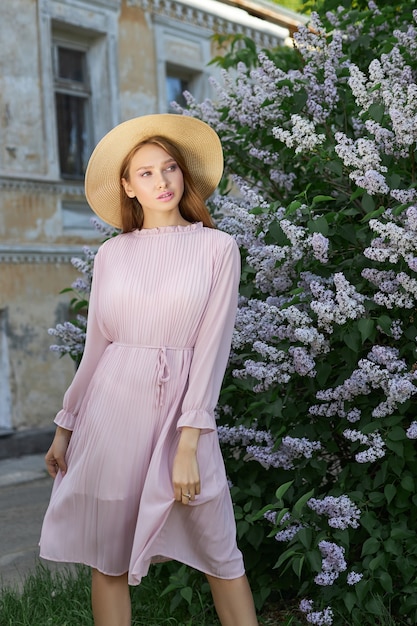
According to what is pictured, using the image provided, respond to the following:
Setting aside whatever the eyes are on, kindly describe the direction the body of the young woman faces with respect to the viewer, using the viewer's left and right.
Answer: facing the viewer

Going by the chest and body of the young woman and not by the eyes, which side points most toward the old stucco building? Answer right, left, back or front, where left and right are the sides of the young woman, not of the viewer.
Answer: back

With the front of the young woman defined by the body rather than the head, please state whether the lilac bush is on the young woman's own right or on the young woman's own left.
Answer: on the young woman's own left

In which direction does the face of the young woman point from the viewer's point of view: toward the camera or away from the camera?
toward the camera
